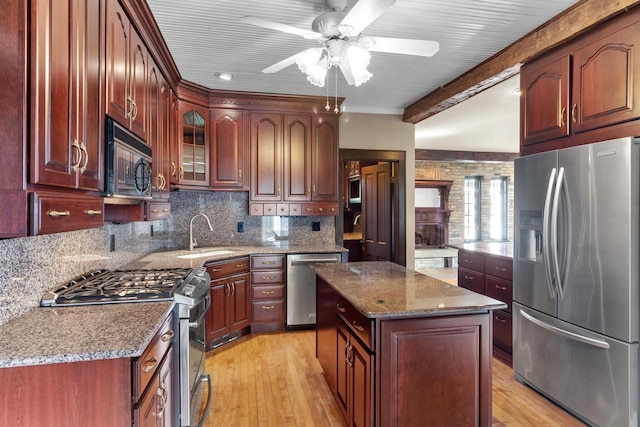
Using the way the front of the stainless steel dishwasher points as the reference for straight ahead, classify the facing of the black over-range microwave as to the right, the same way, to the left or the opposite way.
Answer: to the left

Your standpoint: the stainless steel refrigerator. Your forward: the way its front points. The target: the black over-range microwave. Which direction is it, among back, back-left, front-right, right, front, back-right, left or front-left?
front

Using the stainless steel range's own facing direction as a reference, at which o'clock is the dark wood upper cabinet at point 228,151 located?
The dark wood upper cabinet is roughly at 10 o'clock from the stainless steel range.

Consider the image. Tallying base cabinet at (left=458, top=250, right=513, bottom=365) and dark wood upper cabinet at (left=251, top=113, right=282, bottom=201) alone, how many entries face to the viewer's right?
0

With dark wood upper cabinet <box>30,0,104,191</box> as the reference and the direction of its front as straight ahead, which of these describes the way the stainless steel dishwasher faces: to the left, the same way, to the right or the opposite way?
to the right

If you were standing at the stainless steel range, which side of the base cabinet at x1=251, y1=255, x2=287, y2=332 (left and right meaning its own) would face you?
front

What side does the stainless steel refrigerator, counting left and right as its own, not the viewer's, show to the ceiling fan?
front

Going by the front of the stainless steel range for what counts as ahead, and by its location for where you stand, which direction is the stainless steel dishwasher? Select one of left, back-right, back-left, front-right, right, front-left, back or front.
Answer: front-left

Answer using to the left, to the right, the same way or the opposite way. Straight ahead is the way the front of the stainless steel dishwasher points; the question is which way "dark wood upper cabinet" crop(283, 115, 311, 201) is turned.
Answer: the same way

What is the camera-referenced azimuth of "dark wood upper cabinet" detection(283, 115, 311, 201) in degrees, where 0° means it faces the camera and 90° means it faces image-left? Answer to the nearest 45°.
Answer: approximately 0°

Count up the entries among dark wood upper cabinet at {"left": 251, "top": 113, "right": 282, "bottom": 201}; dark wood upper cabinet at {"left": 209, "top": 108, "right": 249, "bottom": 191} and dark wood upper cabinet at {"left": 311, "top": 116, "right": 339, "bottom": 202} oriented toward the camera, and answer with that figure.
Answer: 3

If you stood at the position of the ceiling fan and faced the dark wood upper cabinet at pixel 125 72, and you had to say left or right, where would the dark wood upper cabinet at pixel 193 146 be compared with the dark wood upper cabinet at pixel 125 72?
right

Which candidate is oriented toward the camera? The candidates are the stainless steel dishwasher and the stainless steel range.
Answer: the stainless steel dishwasher

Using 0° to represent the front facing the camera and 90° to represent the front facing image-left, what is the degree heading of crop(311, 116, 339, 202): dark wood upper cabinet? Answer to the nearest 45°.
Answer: approximately 0°

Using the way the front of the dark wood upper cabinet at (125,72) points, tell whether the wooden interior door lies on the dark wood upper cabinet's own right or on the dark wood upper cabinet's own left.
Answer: on the dark wood upper cabinet's own left

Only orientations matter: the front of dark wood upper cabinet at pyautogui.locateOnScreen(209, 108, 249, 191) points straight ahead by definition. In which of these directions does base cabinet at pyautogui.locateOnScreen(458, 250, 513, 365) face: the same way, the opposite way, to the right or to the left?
to the right

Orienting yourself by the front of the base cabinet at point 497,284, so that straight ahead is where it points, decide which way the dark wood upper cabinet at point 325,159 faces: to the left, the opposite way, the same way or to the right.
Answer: to the left

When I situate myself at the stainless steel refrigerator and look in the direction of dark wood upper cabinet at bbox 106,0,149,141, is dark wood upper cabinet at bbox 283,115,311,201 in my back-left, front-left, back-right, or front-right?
front-right
